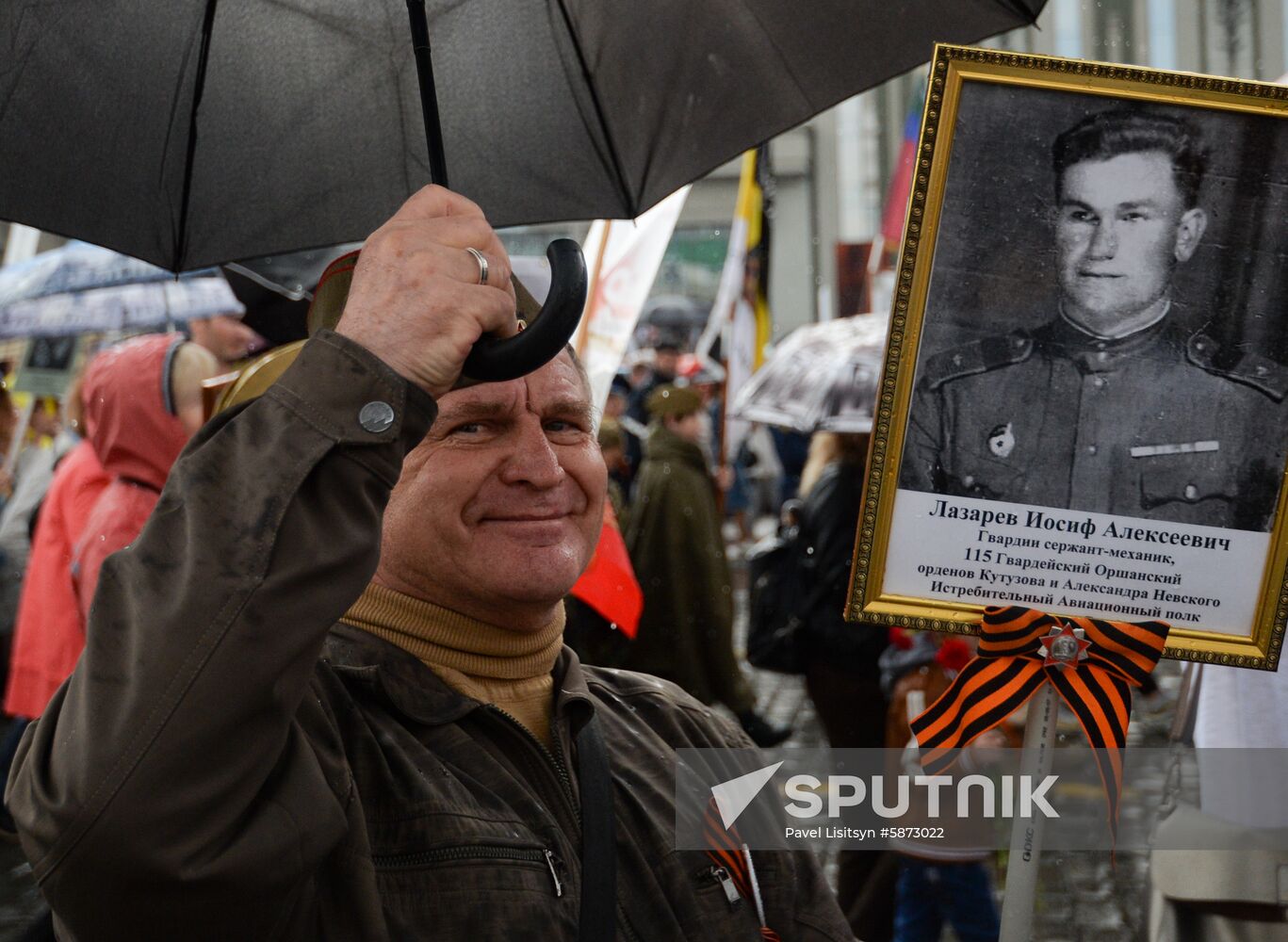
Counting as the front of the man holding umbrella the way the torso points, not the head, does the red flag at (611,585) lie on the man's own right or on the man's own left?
on the man's own left

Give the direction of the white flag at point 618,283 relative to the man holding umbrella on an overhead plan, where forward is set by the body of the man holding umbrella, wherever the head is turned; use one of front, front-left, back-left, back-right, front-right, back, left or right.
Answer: back-left

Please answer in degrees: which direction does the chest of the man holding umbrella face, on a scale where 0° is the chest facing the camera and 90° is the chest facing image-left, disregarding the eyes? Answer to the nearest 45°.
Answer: approximately 315°

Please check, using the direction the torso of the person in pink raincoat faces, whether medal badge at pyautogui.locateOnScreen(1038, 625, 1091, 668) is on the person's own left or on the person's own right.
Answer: on the person's own right

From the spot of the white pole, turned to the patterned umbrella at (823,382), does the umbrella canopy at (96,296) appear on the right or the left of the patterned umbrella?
left

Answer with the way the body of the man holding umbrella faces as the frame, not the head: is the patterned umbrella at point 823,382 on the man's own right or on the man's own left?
on the man's own left
